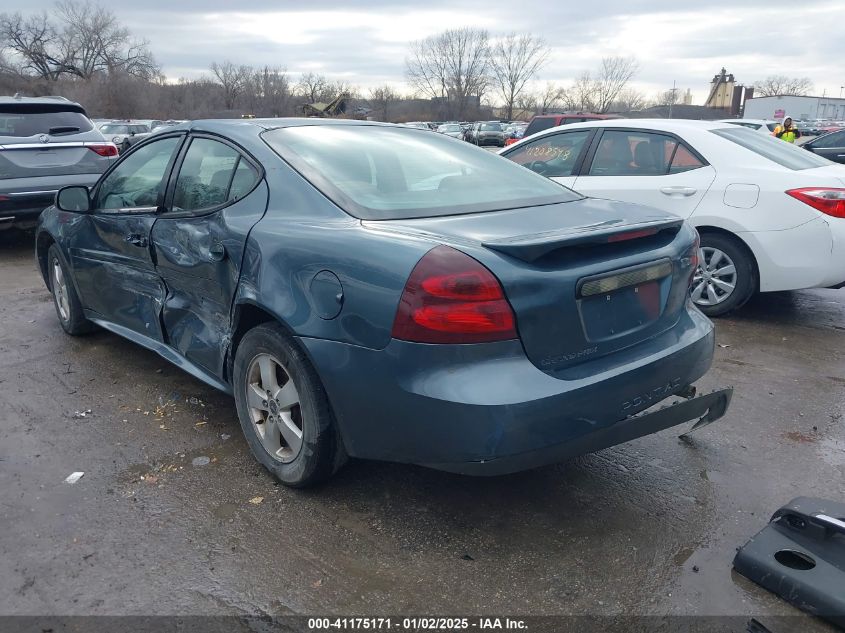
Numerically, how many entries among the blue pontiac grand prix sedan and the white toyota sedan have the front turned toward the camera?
0

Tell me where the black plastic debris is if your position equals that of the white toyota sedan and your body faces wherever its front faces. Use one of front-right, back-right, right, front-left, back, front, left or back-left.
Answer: back-left

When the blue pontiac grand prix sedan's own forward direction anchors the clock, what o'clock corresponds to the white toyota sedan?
The white toyota sedan is roughly at 3 o'clock from the blue pontiac grand prix sedan.

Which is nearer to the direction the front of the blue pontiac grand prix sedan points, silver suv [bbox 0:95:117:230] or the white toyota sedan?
the silver suv

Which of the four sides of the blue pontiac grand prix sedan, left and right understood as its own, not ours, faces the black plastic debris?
back

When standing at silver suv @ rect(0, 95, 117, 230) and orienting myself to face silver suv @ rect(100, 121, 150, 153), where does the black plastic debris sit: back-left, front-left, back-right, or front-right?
back-right

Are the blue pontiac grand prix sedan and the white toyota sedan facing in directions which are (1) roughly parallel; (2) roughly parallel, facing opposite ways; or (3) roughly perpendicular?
roughly parallel

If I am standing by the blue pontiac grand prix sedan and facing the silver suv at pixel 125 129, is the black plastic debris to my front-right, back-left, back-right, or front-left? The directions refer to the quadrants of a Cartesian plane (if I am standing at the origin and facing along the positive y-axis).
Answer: back-right

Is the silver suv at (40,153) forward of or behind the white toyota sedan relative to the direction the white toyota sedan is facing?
forward

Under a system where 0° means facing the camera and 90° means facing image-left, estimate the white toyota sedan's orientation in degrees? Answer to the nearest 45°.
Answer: approximately 135°

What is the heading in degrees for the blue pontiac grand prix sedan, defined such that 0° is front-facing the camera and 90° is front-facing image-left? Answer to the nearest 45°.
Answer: approximately 135°

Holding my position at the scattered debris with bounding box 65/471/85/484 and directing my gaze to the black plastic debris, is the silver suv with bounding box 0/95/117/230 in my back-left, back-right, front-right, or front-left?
back-left

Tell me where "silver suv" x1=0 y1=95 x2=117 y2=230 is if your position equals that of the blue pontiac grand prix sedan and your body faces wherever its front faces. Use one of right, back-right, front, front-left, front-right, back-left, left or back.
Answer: front
